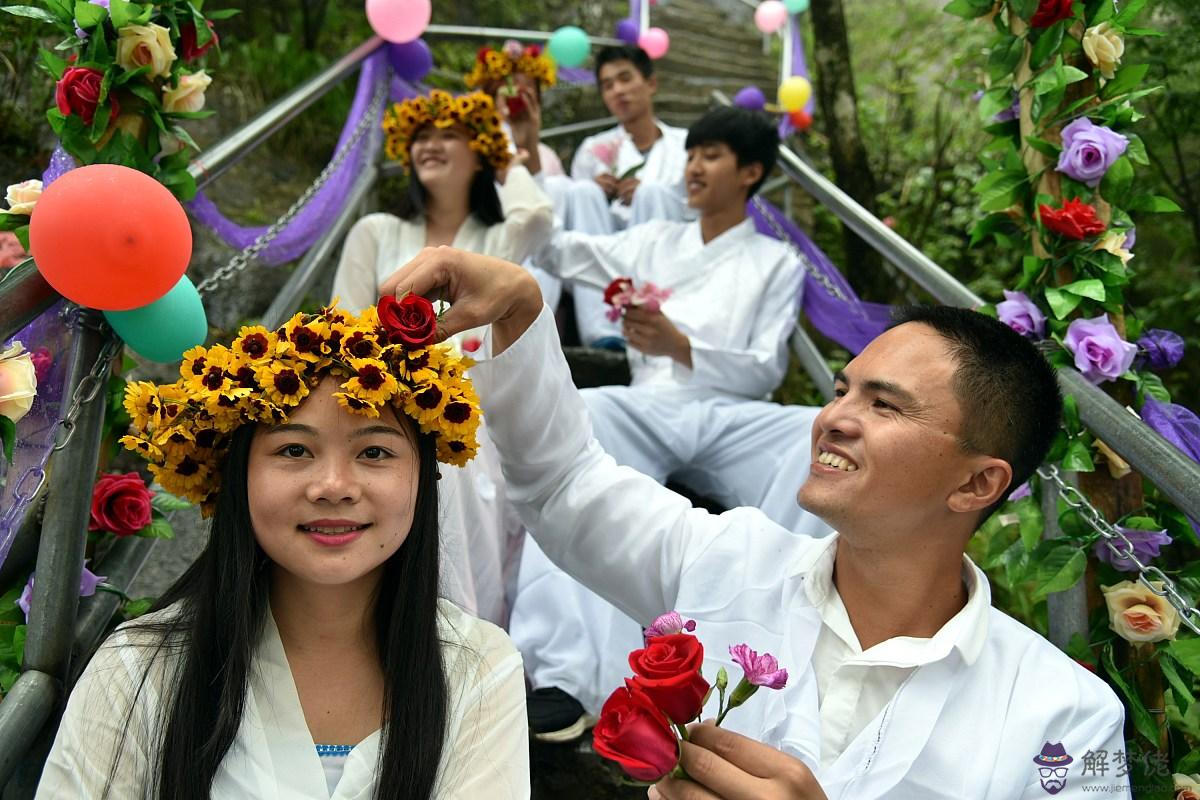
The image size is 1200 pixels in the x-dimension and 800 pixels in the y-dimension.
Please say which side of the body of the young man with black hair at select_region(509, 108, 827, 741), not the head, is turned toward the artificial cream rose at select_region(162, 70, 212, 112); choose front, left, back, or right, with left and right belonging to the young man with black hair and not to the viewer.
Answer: front

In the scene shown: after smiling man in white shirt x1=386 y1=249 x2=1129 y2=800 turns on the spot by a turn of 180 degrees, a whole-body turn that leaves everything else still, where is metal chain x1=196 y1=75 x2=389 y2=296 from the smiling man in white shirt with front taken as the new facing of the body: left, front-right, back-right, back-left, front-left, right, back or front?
left

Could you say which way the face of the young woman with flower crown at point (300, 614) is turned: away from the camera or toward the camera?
toward the camera

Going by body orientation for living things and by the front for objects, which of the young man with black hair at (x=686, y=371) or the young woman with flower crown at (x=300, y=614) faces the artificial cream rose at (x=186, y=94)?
the young man with black hair

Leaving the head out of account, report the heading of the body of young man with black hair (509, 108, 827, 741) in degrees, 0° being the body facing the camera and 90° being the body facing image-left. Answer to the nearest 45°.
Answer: approximately 45°

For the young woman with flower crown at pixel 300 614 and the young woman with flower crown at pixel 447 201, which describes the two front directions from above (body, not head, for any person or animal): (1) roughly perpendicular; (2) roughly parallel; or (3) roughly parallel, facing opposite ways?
roughly parallel

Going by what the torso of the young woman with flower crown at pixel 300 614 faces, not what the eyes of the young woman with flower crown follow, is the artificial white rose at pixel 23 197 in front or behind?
behind

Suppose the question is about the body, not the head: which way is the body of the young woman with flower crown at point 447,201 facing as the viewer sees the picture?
toward the camera

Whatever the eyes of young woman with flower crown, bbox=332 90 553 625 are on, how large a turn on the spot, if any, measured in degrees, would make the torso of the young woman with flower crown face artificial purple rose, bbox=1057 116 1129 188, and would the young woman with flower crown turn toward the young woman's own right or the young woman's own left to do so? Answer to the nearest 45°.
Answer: approximately 45° to the young woman's own left

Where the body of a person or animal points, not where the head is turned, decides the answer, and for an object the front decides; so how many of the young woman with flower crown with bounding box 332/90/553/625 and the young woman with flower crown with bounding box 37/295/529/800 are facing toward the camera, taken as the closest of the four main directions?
2

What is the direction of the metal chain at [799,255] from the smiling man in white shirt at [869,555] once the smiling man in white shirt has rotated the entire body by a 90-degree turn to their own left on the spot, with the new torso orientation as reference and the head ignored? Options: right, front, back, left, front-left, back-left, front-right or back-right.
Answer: back-left

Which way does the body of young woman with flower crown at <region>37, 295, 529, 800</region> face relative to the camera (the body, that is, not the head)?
toward the camera

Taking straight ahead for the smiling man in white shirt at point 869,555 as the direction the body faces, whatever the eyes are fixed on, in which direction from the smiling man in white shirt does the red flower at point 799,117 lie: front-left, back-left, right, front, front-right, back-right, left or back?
back-right

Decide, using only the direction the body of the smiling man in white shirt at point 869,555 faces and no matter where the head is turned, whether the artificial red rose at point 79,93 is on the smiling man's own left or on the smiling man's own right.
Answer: on the smiling man's own right
